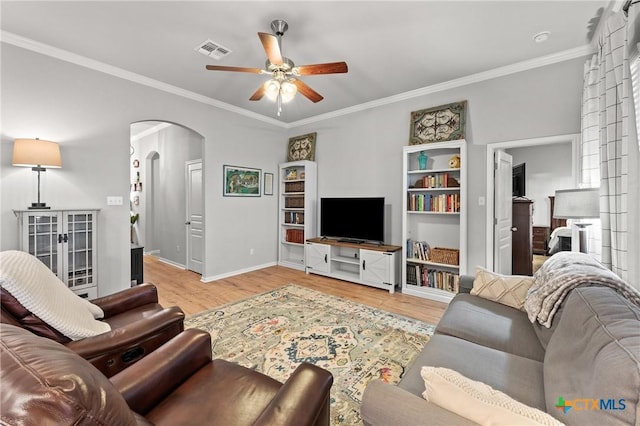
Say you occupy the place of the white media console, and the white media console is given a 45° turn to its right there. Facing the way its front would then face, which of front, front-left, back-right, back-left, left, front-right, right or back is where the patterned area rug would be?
left

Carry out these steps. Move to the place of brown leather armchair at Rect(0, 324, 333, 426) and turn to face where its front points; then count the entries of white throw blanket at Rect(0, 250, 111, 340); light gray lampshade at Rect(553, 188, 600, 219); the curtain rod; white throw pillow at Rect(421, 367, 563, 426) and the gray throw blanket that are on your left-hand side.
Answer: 1

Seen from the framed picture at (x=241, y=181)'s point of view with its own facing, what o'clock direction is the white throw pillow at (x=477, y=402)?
The white throw pillow is roughly at 1 o'clock from the framed picture.

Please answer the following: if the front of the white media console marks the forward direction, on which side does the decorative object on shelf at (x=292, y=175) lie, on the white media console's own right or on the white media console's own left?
on the white media console's own right

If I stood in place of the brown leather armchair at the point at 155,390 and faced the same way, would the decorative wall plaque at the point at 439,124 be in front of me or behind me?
in front

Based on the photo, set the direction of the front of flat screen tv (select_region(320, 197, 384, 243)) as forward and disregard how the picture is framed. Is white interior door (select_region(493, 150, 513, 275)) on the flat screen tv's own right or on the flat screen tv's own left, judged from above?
on the flat screen tv's own left

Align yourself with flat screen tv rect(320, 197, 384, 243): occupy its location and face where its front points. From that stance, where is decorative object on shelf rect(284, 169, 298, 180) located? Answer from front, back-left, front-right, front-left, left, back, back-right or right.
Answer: right

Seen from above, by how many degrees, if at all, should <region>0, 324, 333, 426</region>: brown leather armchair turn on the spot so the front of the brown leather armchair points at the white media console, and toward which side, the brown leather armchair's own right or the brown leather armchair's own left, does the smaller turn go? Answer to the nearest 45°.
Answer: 0° — it already faces it

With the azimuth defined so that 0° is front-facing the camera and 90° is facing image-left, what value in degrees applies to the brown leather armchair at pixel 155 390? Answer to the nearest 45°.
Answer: approximately 225°

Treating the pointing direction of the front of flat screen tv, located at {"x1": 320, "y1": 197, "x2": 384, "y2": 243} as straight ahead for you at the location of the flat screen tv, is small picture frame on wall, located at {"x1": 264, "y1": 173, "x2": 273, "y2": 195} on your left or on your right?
on your right

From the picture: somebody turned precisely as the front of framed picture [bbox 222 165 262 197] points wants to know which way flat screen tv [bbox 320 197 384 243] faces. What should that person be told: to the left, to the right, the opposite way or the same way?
to the right

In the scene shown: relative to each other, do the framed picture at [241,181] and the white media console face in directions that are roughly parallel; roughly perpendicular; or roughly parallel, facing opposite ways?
roughly perpendicular

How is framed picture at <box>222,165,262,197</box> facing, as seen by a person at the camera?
facing the viewer and to the right of the viewer

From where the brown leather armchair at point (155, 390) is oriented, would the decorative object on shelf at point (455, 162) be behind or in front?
in front

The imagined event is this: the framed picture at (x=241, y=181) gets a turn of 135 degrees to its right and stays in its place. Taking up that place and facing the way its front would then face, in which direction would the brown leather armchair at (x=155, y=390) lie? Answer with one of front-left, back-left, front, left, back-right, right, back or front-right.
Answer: left

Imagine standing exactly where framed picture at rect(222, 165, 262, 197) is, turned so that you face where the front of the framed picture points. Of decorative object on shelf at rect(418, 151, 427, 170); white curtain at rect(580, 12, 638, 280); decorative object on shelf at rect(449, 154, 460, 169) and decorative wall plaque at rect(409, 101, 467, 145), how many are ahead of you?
4

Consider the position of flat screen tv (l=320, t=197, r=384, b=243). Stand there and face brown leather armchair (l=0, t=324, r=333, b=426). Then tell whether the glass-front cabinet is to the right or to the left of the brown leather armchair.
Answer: right

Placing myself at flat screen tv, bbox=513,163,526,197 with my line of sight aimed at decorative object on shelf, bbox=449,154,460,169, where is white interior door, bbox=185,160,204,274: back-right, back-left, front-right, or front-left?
front-right

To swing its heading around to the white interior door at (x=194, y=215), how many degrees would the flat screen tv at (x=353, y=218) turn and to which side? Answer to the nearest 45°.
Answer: approximately 45° to its right
